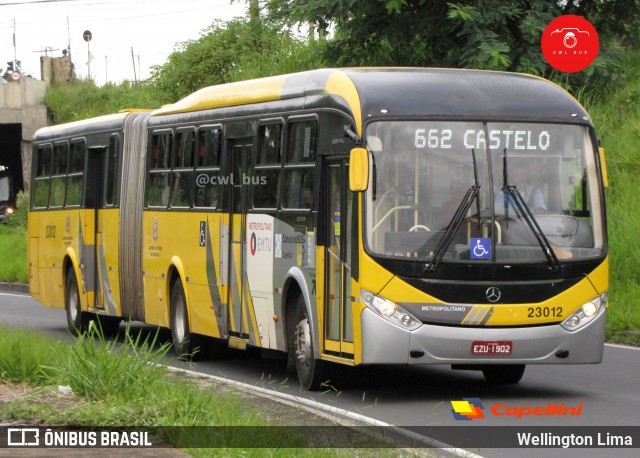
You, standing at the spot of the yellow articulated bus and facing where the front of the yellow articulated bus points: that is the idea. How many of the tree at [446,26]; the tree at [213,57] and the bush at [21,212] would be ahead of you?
0

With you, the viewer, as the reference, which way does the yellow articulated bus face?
facing the viewer and to the right of the viewer

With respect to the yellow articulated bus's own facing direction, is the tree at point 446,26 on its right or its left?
on its left

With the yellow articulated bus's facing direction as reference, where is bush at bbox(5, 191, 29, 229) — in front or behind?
behind

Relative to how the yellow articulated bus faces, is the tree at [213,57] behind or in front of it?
behind

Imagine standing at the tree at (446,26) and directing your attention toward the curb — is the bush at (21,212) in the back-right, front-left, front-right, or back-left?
front-right

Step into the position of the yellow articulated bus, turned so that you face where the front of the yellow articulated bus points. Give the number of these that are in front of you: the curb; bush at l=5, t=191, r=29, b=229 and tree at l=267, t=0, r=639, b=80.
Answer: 0
